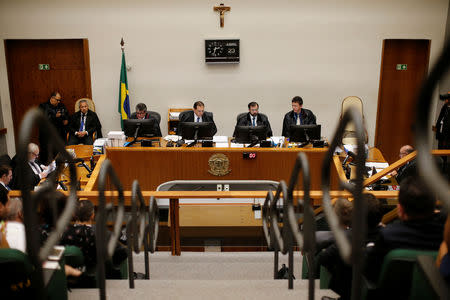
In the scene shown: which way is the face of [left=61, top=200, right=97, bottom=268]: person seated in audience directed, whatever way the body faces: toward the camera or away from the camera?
away from the camera

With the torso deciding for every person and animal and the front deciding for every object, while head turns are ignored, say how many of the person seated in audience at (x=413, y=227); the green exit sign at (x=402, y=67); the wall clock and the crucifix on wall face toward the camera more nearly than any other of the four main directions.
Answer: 3

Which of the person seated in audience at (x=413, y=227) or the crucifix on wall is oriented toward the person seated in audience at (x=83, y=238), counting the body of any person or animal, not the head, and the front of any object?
the crucifix on wall

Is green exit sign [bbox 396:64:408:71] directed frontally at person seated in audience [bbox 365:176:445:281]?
yes

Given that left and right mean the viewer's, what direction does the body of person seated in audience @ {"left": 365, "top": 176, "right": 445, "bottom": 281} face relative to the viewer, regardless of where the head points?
facing away from the viewer

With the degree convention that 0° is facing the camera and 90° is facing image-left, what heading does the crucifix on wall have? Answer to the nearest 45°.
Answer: approximately 0°

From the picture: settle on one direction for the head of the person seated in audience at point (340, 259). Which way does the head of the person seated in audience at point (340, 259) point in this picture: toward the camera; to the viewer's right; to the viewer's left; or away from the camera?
away from the camera

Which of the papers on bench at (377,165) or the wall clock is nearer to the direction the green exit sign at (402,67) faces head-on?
the papers on bench
